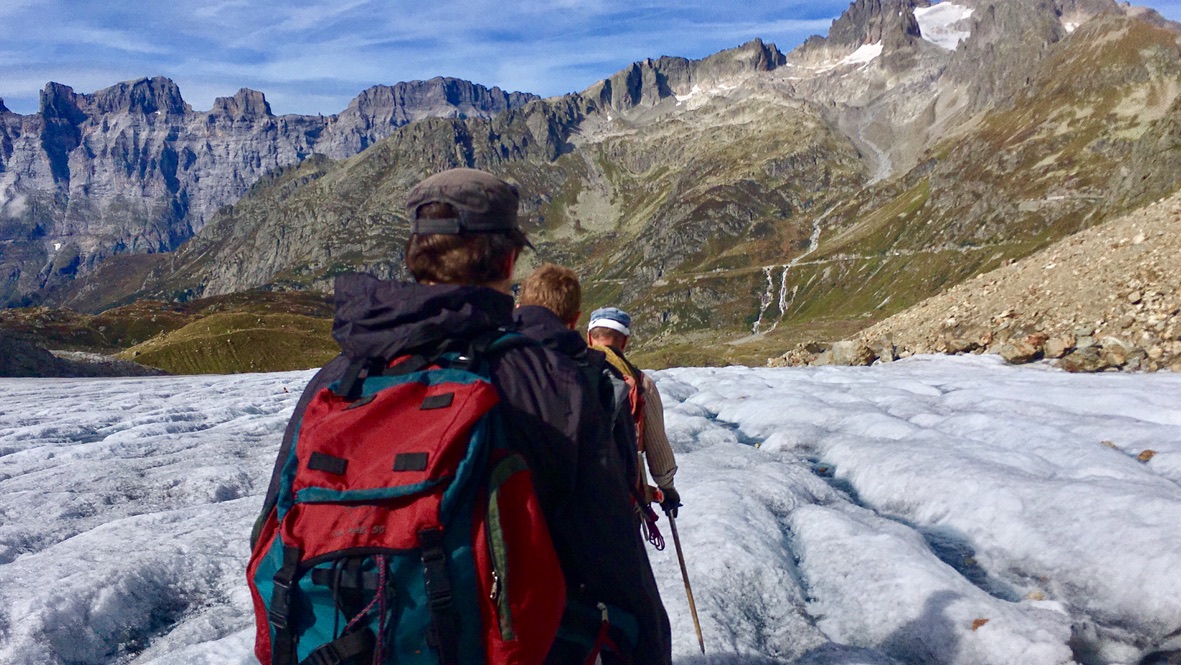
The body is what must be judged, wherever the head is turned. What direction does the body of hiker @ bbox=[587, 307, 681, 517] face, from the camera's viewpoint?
away from the camera

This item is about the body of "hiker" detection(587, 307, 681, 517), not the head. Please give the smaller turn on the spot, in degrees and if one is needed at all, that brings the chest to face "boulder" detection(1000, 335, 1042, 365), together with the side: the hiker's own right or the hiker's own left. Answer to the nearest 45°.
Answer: approximately 45° to the hiker's own right

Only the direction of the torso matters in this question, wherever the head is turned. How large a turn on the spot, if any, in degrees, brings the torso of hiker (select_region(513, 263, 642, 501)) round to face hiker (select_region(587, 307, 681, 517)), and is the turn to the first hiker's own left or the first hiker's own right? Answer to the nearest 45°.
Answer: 0° — they already face them

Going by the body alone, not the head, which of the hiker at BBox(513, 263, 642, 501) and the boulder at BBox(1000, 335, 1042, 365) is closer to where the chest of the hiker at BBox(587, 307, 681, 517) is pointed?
the boulder

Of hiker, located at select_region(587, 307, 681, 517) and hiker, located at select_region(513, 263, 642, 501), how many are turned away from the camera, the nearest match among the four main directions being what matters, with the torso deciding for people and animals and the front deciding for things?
2

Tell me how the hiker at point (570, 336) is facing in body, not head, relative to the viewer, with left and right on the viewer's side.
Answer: facing away from the viewer

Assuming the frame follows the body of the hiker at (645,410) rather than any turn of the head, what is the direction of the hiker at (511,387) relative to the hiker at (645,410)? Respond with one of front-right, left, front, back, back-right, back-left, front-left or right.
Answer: back
